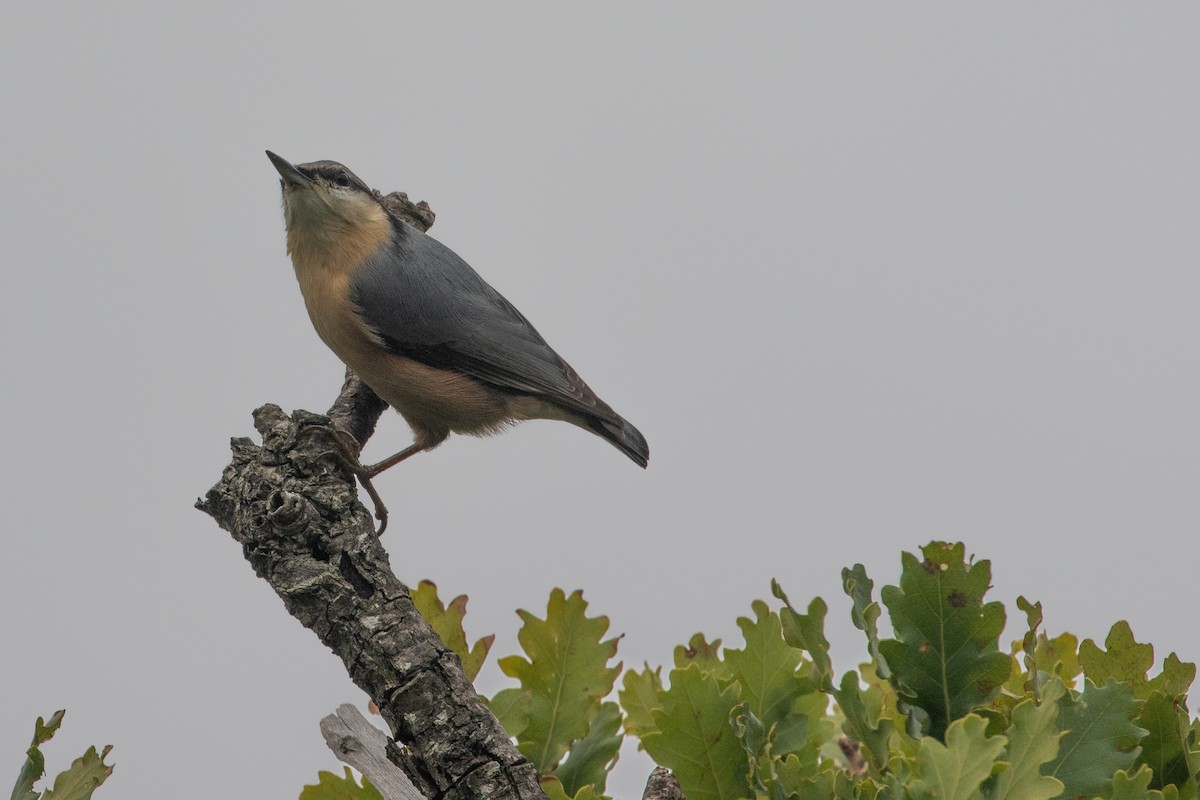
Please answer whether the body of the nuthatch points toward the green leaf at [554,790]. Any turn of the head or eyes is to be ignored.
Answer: no

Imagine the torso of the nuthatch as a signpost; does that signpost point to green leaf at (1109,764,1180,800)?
no

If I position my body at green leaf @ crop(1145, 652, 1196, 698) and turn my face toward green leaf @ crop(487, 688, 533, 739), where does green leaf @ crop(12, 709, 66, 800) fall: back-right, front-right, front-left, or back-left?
front-left

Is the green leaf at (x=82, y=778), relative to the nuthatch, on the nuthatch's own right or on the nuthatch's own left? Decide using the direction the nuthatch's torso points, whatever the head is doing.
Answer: on the nuthatch's own left

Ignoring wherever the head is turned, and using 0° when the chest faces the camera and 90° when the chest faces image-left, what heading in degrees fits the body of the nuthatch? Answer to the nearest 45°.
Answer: approximately 90°

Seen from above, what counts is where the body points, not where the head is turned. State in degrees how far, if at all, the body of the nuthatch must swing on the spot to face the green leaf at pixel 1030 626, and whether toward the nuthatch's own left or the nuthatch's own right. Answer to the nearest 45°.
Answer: approximately 135° to the nuthatch's own left

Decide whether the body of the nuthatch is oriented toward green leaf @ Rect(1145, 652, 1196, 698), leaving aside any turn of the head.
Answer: no
